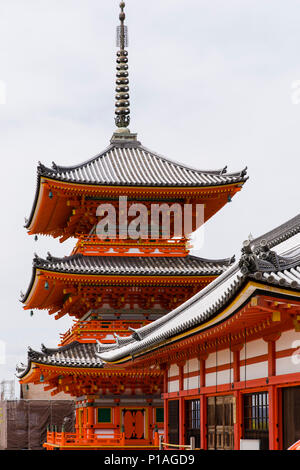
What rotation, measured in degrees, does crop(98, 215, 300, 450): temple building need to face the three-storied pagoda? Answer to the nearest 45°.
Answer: approximately 135° to its right

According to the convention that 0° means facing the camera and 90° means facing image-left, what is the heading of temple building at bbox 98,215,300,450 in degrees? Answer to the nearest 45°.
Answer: approximately 45°
